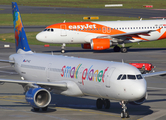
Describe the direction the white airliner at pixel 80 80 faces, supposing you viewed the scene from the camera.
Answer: facing the viewer and to the right of the viewer
